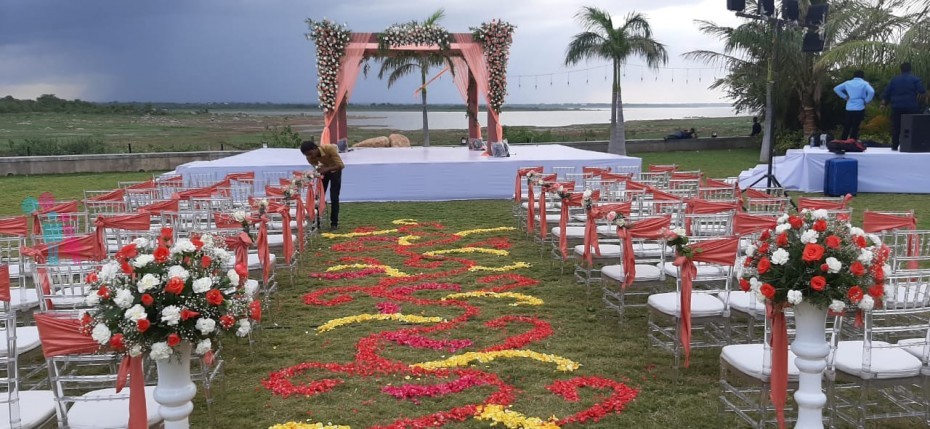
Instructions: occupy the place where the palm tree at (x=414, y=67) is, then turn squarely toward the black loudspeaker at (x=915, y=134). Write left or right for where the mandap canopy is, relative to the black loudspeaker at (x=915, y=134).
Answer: right

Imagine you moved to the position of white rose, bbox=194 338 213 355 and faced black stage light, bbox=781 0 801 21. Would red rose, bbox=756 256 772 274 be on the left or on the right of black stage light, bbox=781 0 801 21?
right

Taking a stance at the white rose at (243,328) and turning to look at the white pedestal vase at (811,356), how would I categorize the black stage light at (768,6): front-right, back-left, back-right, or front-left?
front-left

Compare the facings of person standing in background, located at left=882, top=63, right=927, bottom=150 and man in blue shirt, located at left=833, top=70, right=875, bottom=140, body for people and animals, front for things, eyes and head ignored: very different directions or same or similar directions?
same or similar directions
